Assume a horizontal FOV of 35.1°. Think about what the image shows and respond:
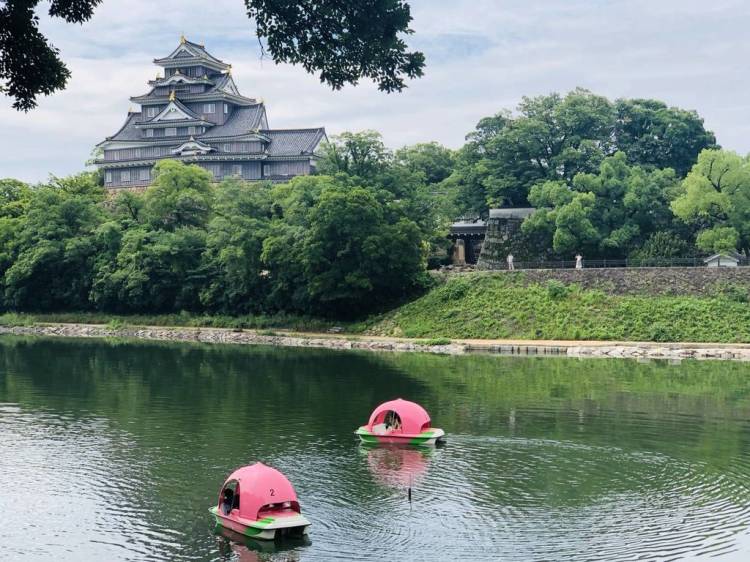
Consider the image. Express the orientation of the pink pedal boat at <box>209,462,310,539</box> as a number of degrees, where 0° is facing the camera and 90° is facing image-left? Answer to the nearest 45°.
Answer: approximately 135°

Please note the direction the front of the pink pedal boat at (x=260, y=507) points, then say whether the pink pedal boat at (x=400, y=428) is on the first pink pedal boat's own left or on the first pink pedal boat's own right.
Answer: on the first pink pedal boat's own right
